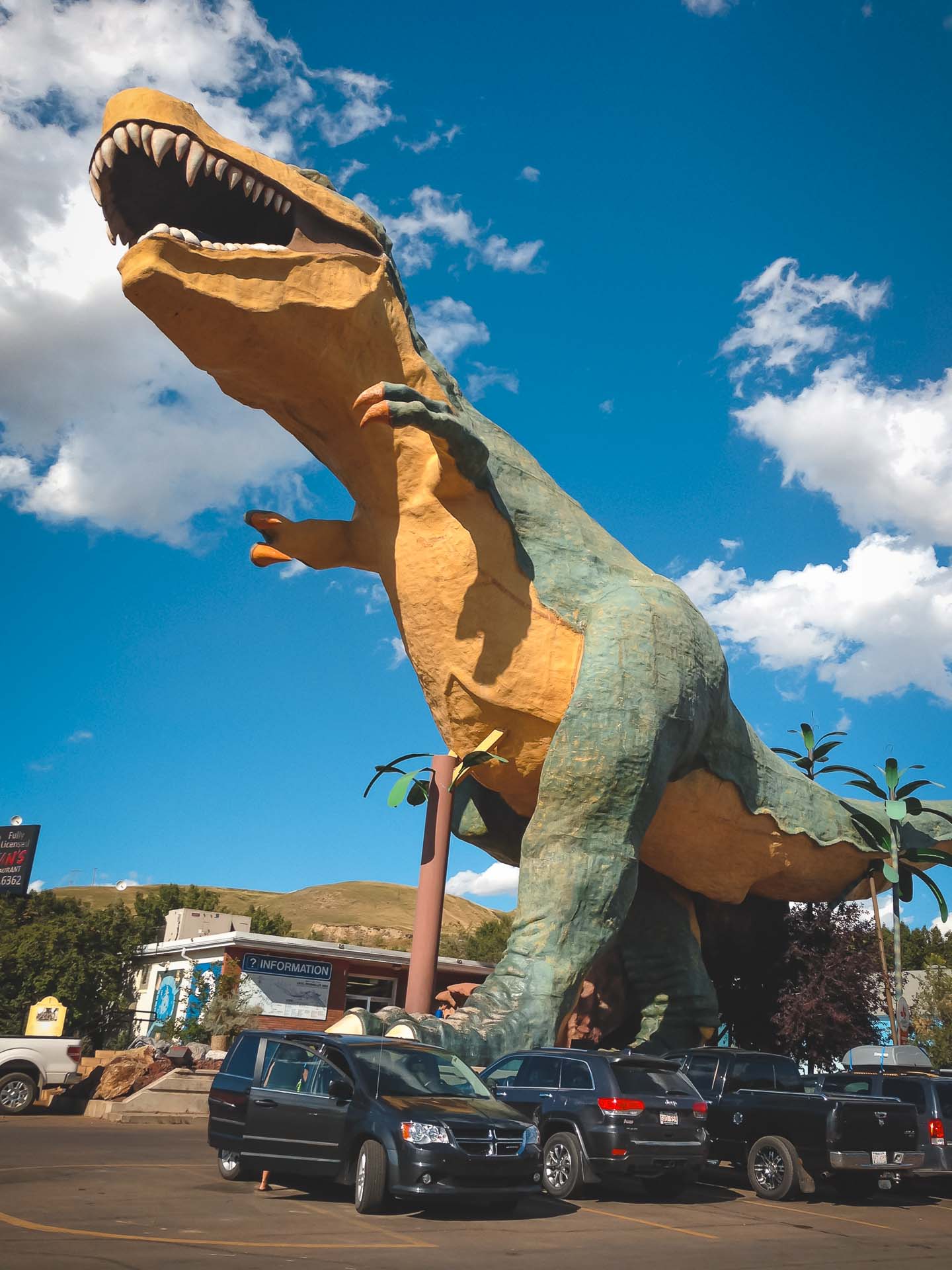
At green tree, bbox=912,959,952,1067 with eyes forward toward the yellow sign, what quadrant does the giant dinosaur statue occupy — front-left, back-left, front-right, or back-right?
front-left

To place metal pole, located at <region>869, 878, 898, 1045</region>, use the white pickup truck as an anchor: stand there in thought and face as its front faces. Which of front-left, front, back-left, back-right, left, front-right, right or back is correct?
back

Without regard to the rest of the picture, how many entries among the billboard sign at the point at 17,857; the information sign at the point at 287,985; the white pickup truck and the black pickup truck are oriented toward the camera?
2

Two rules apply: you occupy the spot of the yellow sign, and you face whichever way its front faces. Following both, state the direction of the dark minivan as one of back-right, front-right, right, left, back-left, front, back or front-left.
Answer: front

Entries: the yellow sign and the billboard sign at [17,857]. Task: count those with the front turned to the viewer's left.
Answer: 0

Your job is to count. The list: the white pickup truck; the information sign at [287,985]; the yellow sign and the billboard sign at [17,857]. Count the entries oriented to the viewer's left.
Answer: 1

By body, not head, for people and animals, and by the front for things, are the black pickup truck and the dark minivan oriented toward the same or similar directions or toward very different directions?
very different directions

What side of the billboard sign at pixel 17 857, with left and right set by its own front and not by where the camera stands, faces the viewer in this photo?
front

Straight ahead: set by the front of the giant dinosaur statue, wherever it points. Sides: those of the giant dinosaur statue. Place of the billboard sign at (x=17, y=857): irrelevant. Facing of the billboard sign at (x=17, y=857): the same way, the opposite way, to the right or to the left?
to the left

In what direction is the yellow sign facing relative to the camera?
toward the camera

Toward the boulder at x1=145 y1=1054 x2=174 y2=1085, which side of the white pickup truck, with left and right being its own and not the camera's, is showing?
back

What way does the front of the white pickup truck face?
to the viewer's left

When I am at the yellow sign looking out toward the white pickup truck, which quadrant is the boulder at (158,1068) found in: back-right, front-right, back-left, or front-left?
front-left

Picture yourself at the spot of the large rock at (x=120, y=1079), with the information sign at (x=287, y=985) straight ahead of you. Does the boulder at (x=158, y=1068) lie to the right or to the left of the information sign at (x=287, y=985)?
right

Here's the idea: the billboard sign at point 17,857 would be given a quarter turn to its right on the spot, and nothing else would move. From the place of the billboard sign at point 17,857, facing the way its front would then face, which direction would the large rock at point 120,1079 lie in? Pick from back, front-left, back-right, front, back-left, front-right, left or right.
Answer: left
